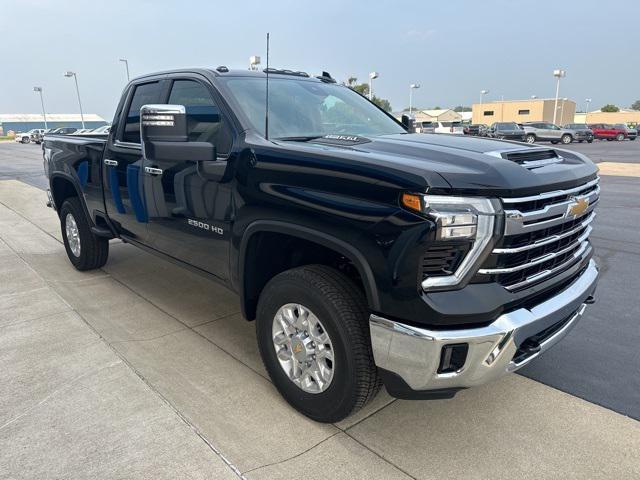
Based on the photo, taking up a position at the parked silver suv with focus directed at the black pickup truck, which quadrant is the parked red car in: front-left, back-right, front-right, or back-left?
back-left

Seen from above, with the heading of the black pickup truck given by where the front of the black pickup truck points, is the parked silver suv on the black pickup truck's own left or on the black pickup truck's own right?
on the black pickup truck's own left

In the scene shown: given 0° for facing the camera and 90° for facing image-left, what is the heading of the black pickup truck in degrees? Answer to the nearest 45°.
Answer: approximately 315°

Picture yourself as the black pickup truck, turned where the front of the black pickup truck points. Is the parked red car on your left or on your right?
on your left
